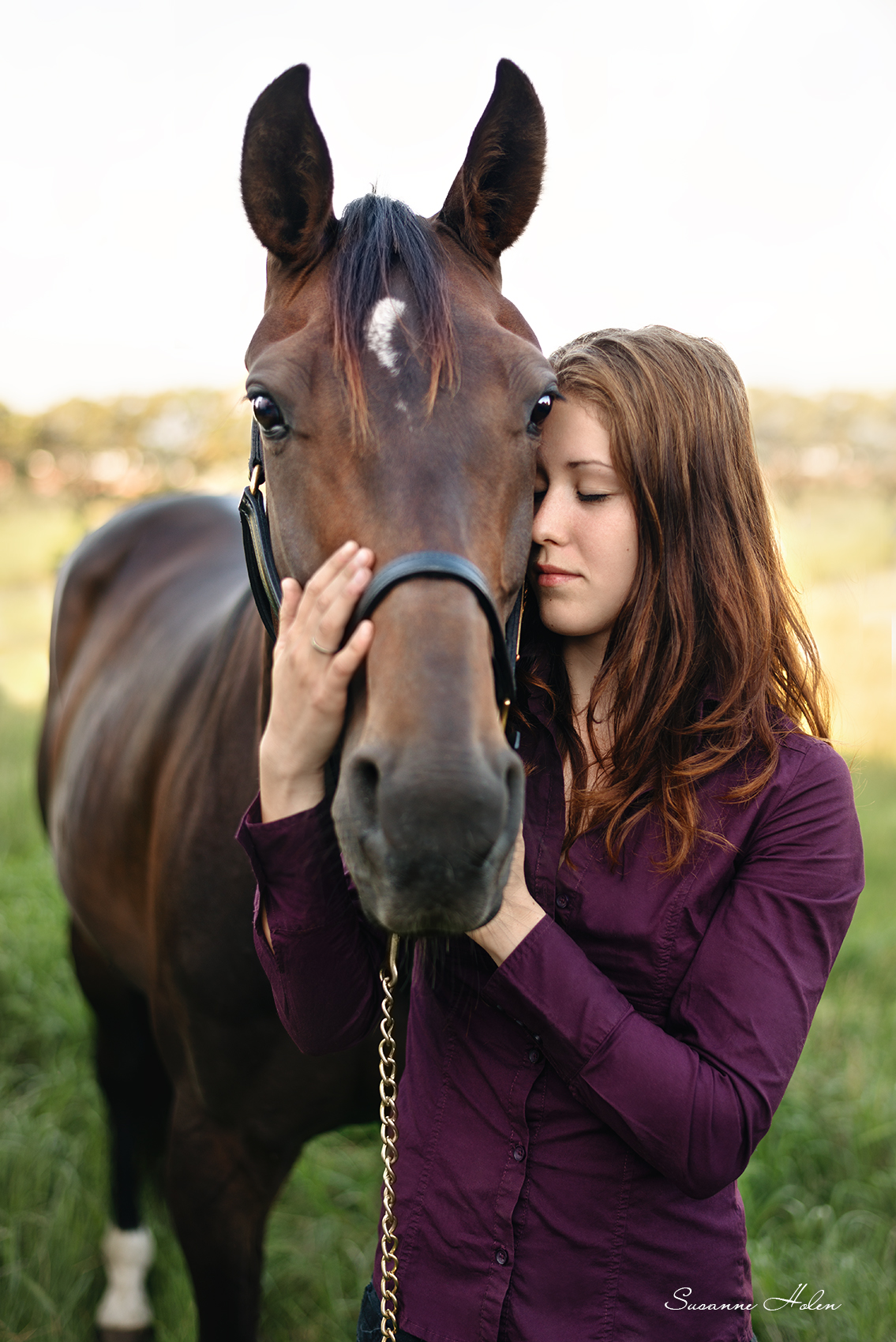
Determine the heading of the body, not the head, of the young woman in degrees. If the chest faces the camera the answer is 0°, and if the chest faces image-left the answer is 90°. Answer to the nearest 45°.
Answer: approximately 45°
